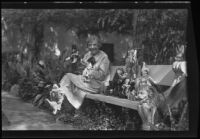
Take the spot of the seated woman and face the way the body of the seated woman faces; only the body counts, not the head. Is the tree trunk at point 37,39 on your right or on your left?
on your right

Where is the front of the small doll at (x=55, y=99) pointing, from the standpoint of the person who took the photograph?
facing the viewer and to the left of the viewer

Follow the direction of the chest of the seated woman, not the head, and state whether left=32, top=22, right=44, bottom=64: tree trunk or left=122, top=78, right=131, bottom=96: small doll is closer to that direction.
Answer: the tree trunk

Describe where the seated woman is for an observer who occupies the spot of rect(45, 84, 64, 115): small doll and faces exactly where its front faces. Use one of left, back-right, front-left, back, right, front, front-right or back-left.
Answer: back-left

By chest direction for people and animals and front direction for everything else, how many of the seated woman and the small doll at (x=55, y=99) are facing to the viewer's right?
0

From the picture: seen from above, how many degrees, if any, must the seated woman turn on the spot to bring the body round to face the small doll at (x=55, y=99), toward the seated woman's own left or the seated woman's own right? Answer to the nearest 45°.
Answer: approximately 45° to the seated woman's own right

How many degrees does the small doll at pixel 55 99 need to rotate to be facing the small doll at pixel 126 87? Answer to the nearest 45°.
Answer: approximately 135° to its left
